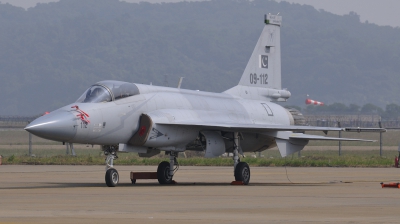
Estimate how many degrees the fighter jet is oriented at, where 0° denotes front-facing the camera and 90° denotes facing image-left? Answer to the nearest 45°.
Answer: approximately 45°
